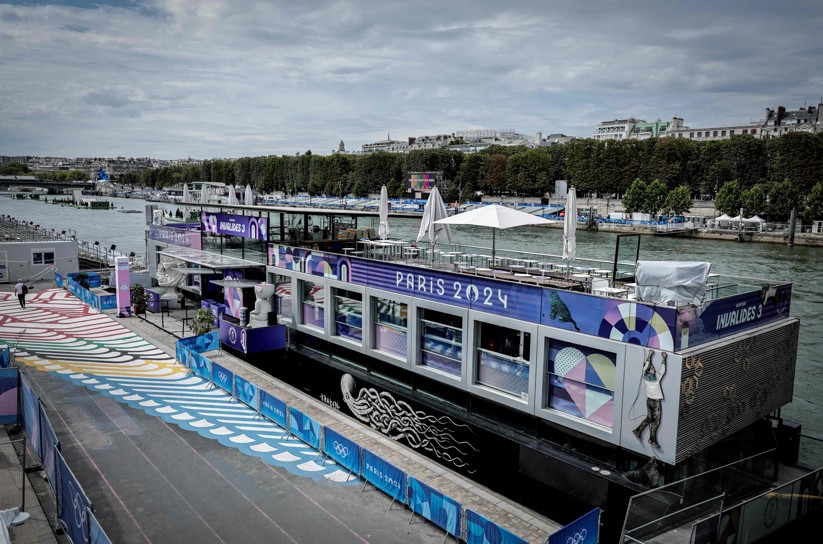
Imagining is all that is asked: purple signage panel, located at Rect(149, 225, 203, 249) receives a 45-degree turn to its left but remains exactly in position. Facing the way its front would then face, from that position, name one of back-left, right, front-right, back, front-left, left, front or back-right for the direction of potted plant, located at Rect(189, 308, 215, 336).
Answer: front

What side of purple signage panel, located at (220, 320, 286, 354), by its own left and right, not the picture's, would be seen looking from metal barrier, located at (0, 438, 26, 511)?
front

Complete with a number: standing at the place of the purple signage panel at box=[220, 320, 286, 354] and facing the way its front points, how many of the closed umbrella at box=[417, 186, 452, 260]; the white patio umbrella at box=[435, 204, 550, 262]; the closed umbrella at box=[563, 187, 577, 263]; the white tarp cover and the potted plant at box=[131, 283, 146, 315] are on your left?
4

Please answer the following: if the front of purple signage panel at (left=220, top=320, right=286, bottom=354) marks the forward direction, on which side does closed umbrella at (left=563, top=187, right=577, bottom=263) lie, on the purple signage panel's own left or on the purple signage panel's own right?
on the purple signage panel's own left

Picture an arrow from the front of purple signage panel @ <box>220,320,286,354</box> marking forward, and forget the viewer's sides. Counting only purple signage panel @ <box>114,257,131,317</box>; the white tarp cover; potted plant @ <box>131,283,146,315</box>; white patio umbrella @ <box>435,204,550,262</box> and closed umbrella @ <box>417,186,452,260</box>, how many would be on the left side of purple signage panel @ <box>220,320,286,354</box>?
3

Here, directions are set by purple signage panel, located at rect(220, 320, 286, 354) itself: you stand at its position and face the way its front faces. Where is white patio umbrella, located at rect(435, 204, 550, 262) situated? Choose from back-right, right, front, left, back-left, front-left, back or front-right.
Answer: left

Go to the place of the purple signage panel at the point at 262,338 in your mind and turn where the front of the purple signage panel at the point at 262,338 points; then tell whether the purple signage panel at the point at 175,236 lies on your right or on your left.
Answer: on your right

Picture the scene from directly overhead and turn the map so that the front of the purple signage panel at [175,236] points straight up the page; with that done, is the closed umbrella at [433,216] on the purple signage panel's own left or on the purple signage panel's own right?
on the purple signage panel's own left

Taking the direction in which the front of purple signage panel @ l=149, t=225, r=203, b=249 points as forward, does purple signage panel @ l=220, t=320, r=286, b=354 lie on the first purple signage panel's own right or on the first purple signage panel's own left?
on the first purple signage panel's own left

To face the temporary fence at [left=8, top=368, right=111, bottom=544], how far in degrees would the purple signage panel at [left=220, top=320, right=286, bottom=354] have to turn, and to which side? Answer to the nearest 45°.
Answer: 0° — it already faces it

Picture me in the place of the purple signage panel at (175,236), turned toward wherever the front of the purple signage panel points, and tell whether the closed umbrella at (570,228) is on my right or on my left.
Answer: on my left

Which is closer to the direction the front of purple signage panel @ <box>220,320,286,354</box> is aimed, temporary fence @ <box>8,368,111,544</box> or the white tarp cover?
the temporary fence

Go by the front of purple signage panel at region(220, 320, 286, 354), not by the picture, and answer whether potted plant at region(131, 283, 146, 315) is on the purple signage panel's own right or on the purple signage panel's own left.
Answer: on the purple signage panel's own right

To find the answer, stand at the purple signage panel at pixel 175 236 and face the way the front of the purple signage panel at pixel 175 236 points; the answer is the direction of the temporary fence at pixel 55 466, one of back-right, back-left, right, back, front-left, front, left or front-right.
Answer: front-left

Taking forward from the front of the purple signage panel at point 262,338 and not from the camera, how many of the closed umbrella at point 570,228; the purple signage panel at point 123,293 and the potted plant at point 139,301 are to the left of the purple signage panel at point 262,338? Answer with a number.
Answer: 1

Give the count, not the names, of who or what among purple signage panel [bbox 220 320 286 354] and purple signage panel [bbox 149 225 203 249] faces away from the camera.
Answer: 0

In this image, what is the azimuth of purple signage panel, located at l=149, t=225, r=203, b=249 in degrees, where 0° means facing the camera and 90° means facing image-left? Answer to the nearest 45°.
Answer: approximately 45°
